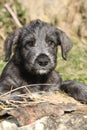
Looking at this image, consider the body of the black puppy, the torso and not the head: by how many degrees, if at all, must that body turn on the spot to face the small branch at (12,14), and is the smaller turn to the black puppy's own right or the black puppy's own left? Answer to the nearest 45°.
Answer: approximately 180°

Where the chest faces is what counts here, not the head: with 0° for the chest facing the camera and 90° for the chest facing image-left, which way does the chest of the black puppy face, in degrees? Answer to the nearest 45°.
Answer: approximately 0°
